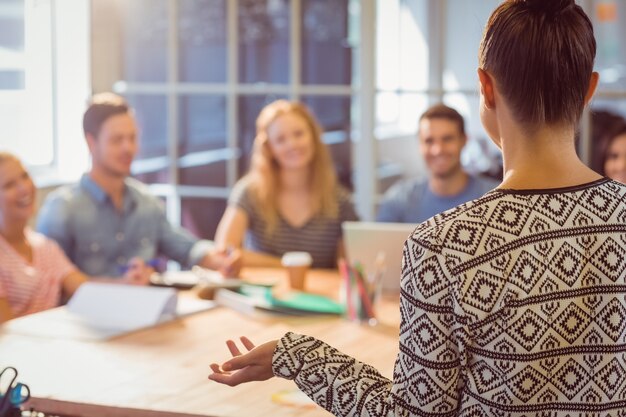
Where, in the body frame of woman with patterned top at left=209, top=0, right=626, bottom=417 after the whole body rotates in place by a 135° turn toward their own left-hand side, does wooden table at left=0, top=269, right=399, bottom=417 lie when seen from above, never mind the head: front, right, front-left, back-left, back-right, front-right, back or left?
right

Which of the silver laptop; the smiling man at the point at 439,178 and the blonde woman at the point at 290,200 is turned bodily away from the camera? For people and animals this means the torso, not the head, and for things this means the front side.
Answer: the silver laptop

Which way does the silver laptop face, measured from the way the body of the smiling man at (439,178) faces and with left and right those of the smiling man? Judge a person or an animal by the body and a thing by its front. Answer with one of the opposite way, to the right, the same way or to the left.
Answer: the opposite way

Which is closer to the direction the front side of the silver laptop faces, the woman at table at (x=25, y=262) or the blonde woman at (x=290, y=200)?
the blonde woman

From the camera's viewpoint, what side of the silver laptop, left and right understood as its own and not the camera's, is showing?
back

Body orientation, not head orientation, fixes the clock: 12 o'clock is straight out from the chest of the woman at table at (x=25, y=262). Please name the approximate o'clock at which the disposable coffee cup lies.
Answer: The disposable coffee cup is roughly at 11 o'clock from the woman at table.

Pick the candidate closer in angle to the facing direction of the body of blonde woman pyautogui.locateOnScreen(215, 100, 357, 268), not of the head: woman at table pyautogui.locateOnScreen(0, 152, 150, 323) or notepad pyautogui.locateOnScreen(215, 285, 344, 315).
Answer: the notepad

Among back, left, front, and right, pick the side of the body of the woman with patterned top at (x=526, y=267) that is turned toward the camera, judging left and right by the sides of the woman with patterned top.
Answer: back

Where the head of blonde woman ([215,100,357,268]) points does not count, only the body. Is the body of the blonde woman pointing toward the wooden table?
yes

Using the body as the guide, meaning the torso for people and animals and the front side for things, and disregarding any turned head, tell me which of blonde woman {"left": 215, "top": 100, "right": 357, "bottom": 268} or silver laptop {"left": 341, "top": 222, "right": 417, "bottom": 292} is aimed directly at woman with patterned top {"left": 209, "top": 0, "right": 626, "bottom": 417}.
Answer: the blonde woman

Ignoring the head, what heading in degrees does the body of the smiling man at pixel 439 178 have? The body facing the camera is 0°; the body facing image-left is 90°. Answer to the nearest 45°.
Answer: approximately 0°

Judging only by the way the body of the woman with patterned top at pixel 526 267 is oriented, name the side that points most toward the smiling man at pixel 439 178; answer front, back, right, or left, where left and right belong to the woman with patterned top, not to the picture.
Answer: front

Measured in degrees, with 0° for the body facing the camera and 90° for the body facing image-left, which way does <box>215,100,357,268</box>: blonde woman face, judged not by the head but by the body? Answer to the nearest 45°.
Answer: approximately 0°

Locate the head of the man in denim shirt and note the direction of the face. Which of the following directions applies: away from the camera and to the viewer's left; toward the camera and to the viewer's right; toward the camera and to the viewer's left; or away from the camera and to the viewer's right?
toward the camera and to the viewer's right

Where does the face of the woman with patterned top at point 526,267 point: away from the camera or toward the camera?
away from the camera

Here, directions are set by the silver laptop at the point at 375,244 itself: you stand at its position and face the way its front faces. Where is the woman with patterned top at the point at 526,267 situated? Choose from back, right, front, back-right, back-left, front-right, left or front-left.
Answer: back
